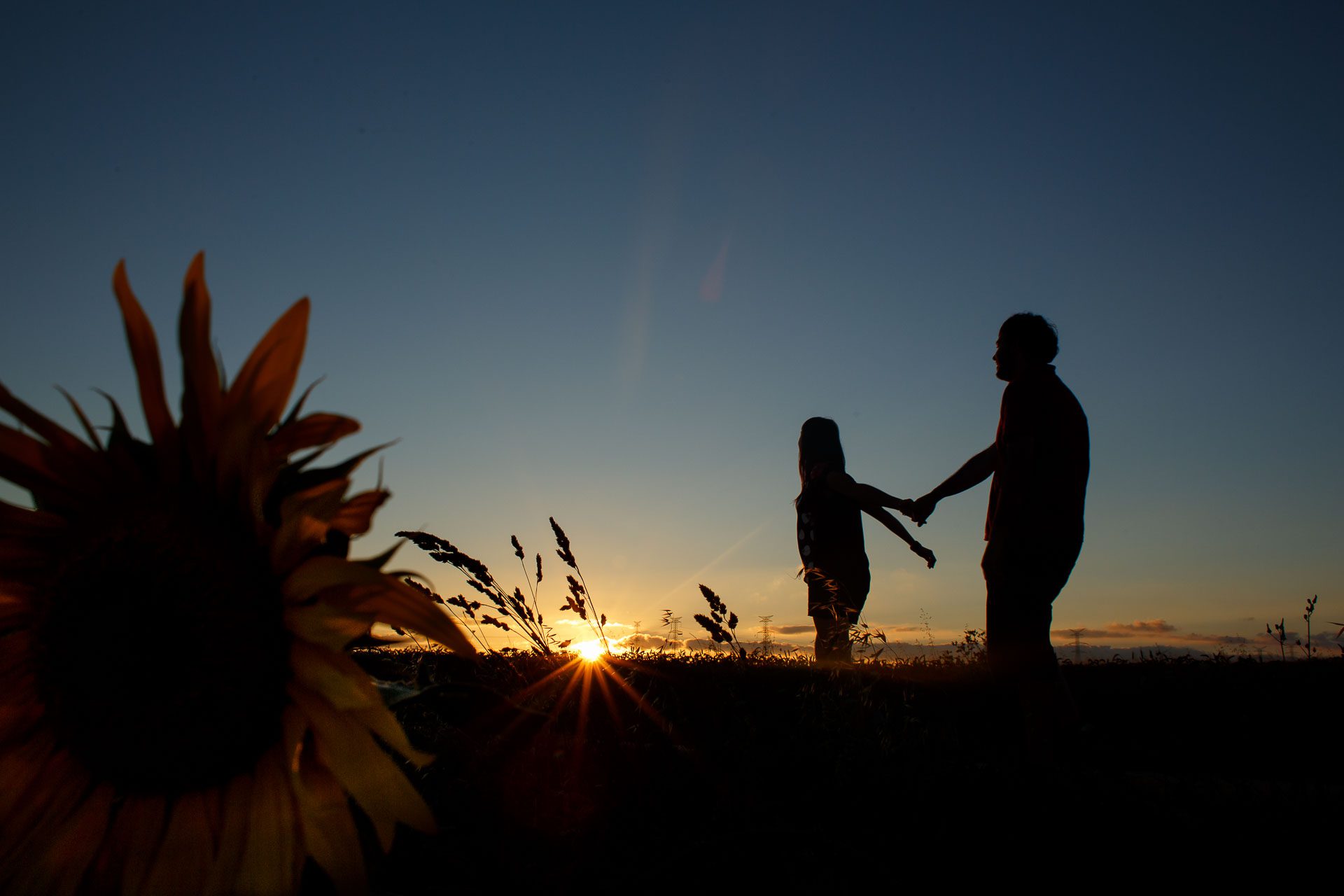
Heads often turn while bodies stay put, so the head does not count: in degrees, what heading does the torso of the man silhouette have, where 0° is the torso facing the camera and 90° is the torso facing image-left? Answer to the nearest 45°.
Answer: approximately 90°

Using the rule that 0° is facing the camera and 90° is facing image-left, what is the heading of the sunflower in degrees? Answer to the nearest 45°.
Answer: approximately 0°

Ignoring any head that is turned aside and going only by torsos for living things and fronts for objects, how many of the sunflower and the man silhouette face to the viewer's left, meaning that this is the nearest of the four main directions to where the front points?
1

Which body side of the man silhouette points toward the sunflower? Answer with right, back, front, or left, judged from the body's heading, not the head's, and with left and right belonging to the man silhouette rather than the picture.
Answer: left

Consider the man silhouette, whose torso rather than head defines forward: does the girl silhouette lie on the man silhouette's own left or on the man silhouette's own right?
on the man silhouette's own right

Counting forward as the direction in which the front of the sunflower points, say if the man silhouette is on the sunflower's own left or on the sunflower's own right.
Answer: on the sunflower's own left
